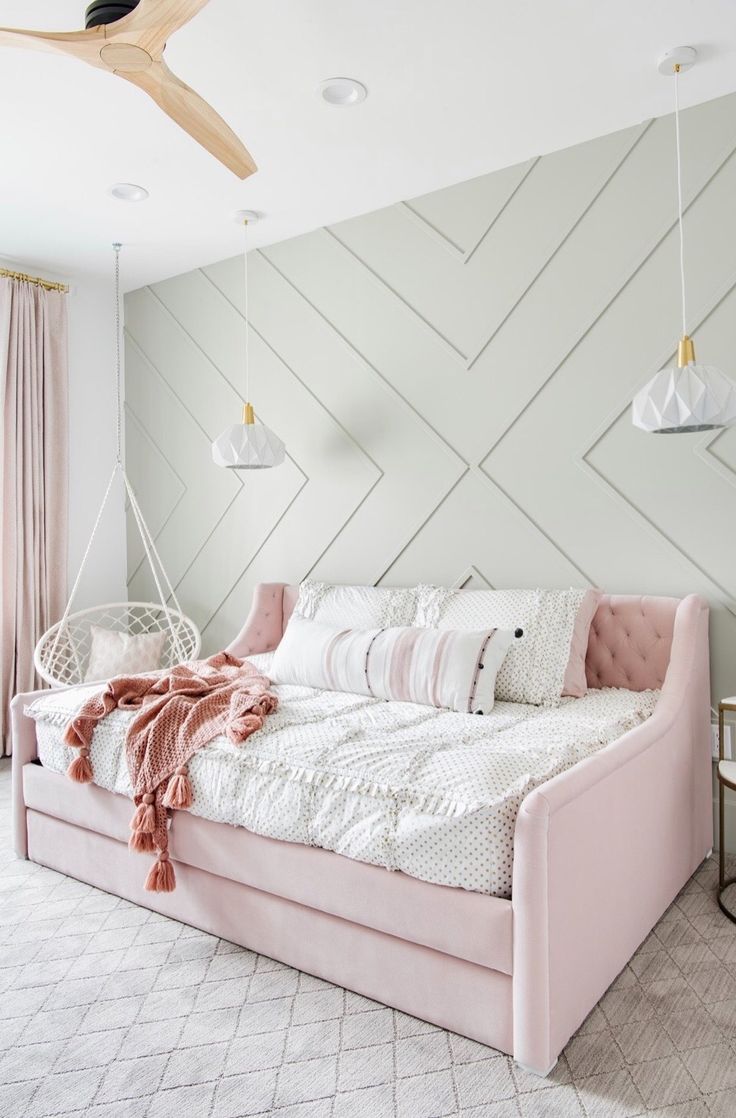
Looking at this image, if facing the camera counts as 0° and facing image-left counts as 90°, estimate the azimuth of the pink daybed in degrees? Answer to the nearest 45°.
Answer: approximately 45°

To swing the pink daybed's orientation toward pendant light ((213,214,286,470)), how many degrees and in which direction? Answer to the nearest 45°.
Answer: approximately 90° to its right

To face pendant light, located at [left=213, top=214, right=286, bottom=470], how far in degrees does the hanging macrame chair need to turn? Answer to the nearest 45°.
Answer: approximately 45° to its left

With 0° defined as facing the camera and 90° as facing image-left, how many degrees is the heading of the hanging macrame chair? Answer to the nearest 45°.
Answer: approximately 0°
